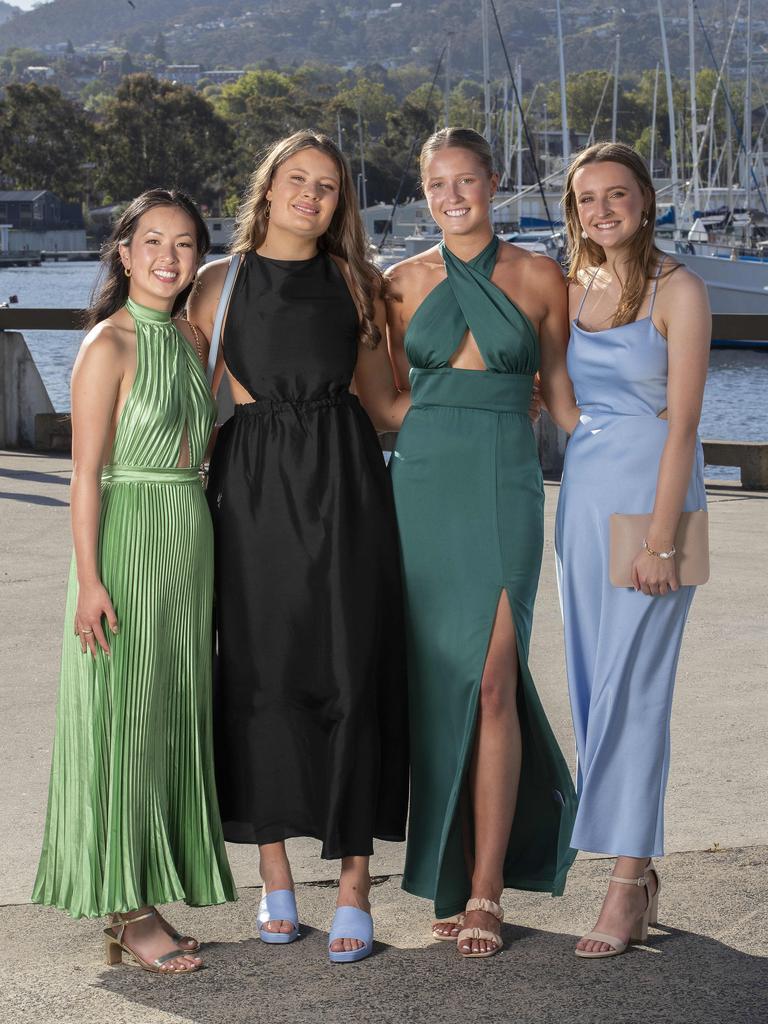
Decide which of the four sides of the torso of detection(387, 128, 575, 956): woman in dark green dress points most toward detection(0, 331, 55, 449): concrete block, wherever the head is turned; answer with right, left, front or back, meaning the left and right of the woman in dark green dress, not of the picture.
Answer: back

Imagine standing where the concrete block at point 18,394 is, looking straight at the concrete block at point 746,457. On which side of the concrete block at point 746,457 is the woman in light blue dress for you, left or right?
right

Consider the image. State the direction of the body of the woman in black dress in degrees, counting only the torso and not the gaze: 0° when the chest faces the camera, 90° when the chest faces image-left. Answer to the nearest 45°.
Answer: approximately 0°

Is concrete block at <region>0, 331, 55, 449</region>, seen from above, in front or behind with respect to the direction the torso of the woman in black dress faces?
behind

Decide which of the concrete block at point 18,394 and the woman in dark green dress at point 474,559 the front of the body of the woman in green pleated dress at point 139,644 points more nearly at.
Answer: the woman in dark green dress

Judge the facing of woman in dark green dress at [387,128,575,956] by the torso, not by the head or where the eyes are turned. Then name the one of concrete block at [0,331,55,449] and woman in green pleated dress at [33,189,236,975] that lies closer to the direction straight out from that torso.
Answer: the woman in green pleated dress

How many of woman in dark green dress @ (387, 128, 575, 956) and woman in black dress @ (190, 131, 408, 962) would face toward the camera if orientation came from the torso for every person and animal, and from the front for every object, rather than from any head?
2

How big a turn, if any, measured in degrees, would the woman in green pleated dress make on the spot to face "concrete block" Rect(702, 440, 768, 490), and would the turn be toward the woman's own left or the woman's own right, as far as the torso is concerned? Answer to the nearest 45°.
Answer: approximately 90° to the woman's own left

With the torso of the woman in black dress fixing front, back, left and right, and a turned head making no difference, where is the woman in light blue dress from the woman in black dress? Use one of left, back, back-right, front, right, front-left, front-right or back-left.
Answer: left

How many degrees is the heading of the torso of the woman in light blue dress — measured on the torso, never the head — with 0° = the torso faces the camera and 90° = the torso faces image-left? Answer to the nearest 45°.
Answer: approximately 45°

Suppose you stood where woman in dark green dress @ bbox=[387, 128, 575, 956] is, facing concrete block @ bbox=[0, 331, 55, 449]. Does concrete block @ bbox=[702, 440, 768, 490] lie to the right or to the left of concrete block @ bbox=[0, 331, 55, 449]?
right
